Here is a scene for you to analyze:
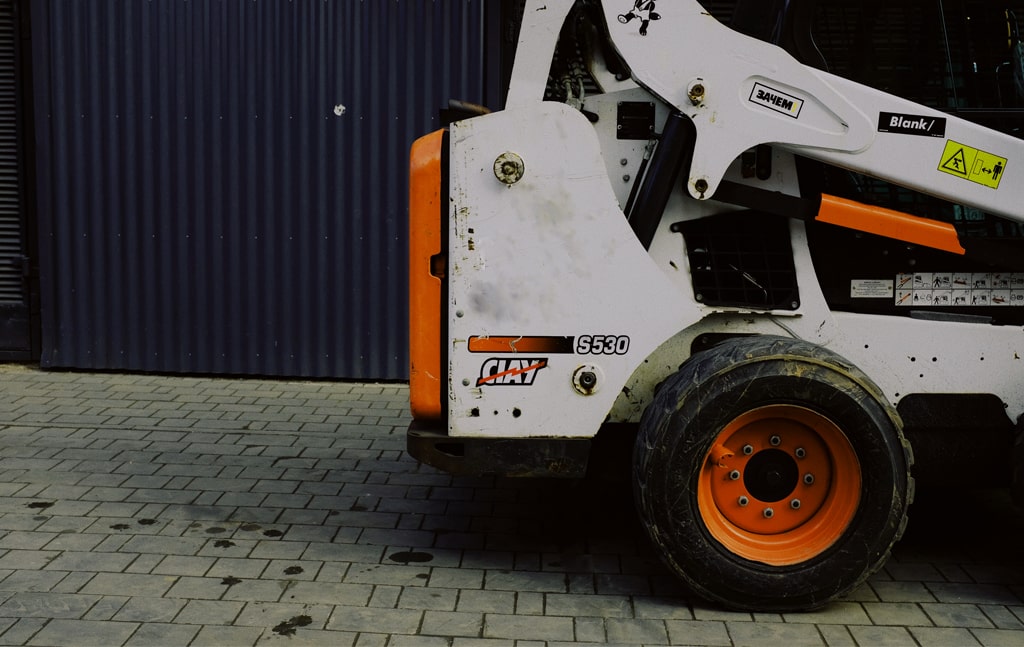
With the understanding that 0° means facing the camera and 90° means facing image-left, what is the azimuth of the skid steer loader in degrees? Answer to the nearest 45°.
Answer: approximately 270°
